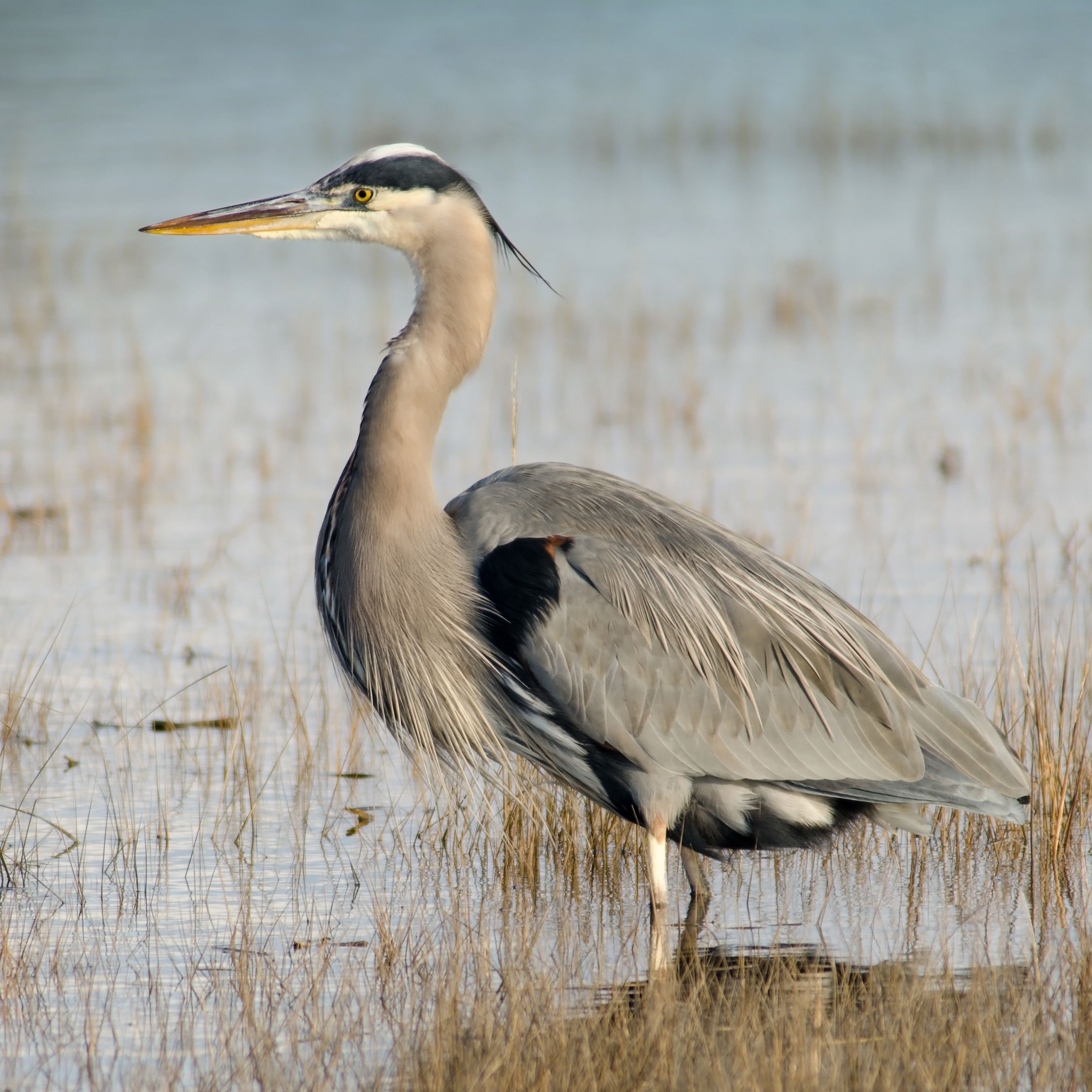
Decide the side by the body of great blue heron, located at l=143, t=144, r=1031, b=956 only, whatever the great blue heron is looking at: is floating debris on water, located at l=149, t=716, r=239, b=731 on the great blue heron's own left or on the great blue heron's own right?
on the great blue heron's own right

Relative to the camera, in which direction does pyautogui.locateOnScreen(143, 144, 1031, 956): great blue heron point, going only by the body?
to the viewer's left
